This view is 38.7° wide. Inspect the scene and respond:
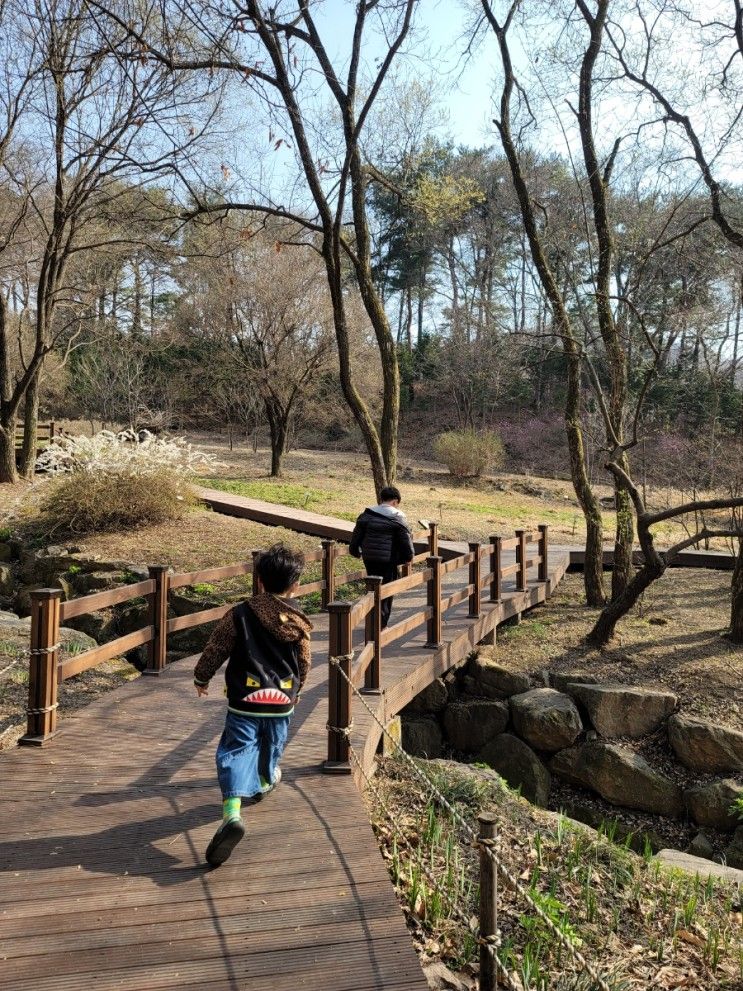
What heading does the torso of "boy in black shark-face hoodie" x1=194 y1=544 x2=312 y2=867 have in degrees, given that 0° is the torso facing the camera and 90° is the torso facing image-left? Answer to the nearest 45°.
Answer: approximately 225°

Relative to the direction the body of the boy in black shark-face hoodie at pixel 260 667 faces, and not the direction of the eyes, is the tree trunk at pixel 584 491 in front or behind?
in front

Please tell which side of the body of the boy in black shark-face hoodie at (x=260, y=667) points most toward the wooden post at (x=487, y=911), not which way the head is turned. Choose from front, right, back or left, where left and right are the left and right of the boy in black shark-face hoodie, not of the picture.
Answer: back

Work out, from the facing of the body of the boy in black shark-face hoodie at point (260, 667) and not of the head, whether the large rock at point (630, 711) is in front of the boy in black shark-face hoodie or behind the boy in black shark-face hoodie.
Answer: in front

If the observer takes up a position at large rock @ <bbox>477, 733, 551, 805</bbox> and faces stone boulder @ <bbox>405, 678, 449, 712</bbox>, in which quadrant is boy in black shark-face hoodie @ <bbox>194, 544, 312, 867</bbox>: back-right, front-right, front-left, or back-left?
back-left
